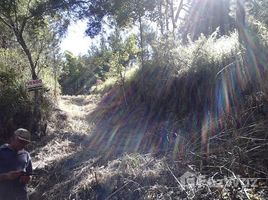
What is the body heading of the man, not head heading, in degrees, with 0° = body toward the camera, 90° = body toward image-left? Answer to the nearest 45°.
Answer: approximately 315°

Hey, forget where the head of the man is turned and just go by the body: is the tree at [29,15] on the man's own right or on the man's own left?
on the man's own left

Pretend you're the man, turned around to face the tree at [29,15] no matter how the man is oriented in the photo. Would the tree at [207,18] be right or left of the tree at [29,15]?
right

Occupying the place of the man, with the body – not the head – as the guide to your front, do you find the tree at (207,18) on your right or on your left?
on your left
